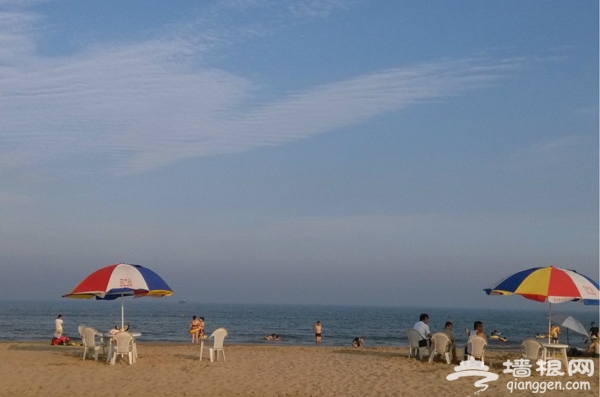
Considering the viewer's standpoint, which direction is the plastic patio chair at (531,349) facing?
facing away from the viewer

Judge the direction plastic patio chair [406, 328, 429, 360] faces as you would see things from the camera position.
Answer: facing away from the viewer and to the right of the viewer

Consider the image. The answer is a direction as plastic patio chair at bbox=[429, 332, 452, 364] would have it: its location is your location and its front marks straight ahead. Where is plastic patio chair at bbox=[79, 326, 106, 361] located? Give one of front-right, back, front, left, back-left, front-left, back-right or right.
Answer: left

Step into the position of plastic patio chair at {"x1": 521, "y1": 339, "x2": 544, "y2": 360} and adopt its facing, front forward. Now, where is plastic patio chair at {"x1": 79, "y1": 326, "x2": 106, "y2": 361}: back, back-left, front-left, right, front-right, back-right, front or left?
left

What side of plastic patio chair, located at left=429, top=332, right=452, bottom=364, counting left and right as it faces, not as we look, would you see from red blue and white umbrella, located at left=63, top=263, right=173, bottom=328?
left

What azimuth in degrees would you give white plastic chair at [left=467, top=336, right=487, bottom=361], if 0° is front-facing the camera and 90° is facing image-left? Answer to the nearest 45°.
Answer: approximately 180°

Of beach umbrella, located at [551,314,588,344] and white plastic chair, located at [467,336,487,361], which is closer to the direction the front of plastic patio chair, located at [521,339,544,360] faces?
the beach umbrella

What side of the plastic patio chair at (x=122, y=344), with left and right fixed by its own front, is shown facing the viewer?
back

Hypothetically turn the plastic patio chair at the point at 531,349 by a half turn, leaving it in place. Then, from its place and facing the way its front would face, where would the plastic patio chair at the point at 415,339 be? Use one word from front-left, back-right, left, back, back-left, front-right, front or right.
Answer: back-right

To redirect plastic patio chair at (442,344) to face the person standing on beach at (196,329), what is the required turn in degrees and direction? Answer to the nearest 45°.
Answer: approximately 45° to its left

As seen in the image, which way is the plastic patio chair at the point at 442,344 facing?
away from the camera
